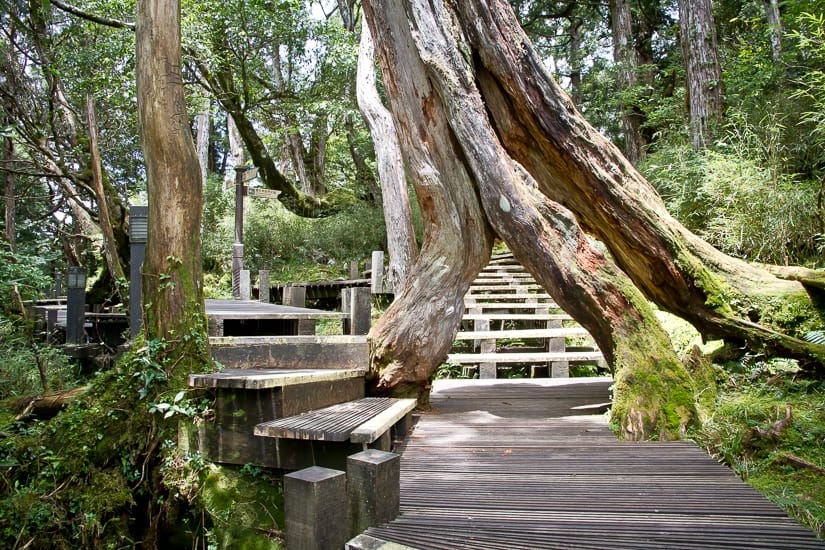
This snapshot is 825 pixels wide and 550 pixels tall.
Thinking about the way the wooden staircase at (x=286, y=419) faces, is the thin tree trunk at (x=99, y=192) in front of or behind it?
behind

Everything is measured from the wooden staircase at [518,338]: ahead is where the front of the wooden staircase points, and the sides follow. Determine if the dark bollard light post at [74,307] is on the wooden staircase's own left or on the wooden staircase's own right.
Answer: on the wooden staircase's own right

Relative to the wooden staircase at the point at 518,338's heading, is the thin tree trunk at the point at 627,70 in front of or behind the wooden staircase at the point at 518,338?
behind

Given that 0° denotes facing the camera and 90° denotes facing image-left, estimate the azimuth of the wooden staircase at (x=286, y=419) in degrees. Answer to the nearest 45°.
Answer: approximately 315°

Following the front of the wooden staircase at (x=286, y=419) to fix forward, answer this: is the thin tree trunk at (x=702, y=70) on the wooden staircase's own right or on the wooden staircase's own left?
on the wooden staircase's own left

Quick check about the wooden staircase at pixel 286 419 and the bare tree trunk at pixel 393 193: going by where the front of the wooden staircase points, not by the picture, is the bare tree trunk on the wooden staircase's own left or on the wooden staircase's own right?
on the wooden staircase's own left

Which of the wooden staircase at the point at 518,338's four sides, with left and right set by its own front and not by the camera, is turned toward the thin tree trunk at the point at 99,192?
right

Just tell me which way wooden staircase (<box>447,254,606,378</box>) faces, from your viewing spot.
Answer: facing the viewer

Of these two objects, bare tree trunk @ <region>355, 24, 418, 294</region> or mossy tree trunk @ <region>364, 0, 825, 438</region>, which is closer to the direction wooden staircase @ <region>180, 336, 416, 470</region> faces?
the mossy tree trunk

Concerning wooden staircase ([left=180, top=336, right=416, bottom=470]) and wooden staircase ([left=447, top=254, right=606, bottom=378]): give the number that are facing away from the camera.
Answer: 0

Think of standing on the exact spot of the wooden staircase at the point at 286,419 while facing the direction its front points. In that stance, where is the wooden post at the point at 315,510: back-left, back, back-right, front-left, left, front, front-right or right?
front-right

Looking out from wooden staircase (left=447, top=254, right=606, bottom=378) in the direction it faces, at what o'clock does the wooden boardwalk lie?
The wooden boardwalk is roughly at 12 o'clock from the wooden staircase.
